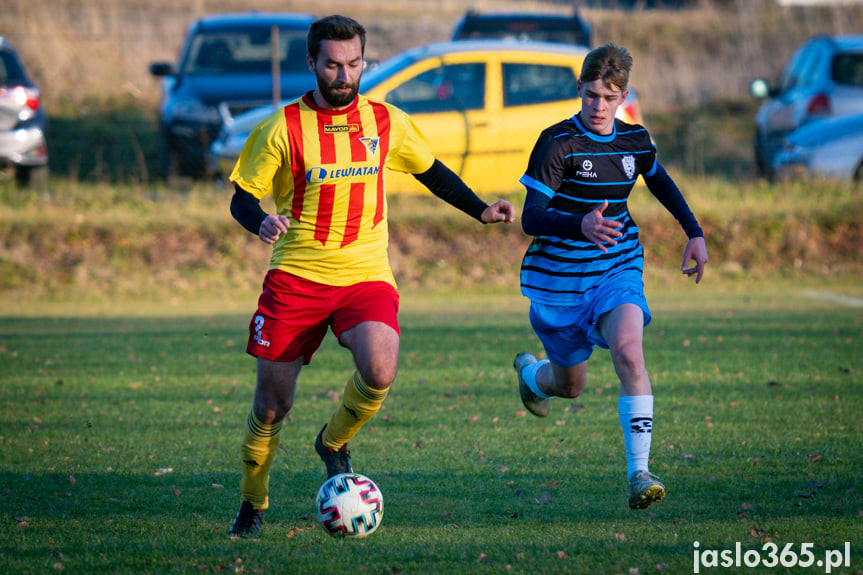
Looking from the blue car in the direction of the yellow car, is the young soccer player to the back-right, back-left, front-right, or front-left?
front-right

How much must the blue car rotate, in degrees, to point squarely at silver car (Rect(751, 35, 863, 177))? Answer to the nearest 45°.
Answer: approximately 90° to its left

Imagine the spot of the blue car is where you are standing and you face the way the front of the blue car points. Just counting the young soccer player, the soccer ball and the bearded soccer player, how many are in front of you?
3

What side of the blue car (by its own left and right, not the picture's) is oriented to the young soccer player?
front

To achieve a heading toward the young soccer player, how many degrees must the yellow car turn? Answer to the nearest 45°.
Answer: approximately 90° to its left

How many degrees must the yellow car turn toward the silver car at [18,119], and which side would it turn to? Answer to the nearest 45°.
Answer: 0° — it already faces it

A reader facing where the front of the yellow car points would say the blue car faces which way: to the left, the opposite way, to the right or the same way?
to the left

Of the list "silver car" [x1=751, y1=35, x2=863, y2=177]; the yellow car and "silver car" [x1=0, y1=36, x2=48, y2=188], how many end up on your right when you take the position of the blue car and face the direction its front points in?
1

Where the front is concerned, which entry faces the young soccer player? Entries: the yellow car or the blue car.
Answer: the blue car

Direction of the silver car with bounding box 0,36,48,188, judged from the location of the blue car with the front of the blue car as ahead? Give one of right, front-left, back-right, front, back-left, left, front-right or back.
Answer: right

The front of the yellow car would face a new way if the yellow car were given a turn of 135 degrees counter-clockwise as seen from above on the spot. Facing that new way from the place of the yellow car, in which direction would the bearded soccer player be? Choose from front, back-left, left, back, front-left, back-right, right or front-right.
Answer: front-right

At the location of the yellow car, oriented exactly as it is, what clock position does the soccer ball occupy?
The soccer ball is roughly at 9 o'clock from the yellow car.

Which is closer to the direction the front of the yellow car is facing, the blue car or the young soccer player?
the blue car

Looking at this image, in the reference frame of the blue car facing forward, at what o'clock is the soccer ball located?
The soccer ball is roughly at 12 o'clock from the blue car.

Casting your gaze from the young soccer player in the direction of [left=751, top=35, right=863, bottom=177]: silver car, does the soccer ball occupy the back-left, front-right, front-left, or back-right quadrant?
back-left

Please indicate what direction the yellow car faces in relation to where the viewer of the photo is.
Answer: facing to the left of the viewer

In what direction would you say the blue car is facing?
toward the camera

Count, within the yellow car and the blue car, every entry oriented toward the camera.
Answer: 1
